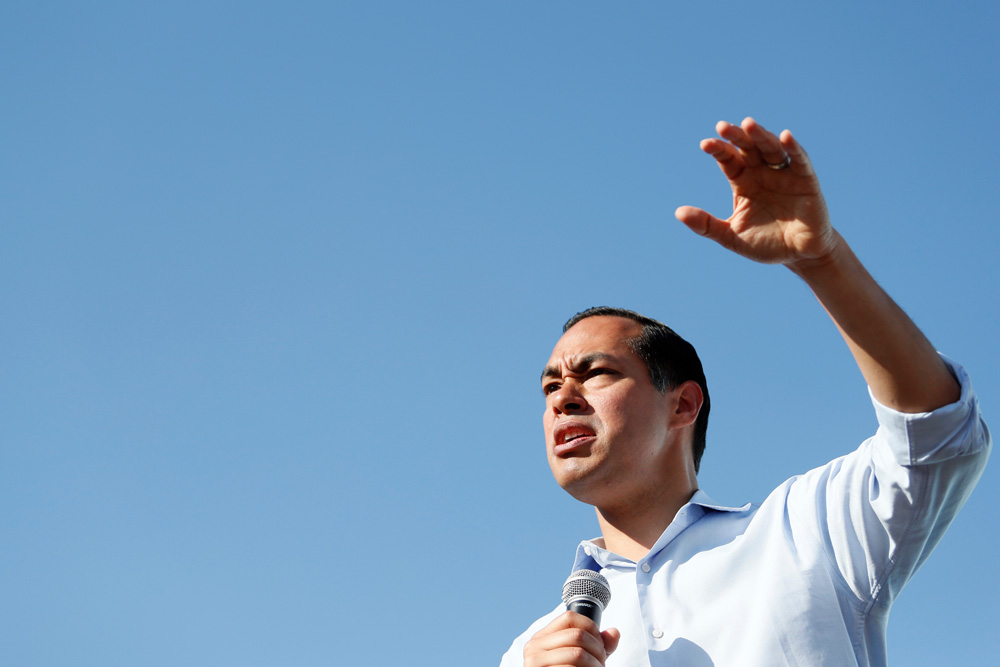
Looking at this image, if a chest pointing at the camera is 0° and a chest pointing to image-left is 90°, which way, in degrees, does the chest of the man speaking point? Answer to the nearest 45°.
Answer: approximately 45°
